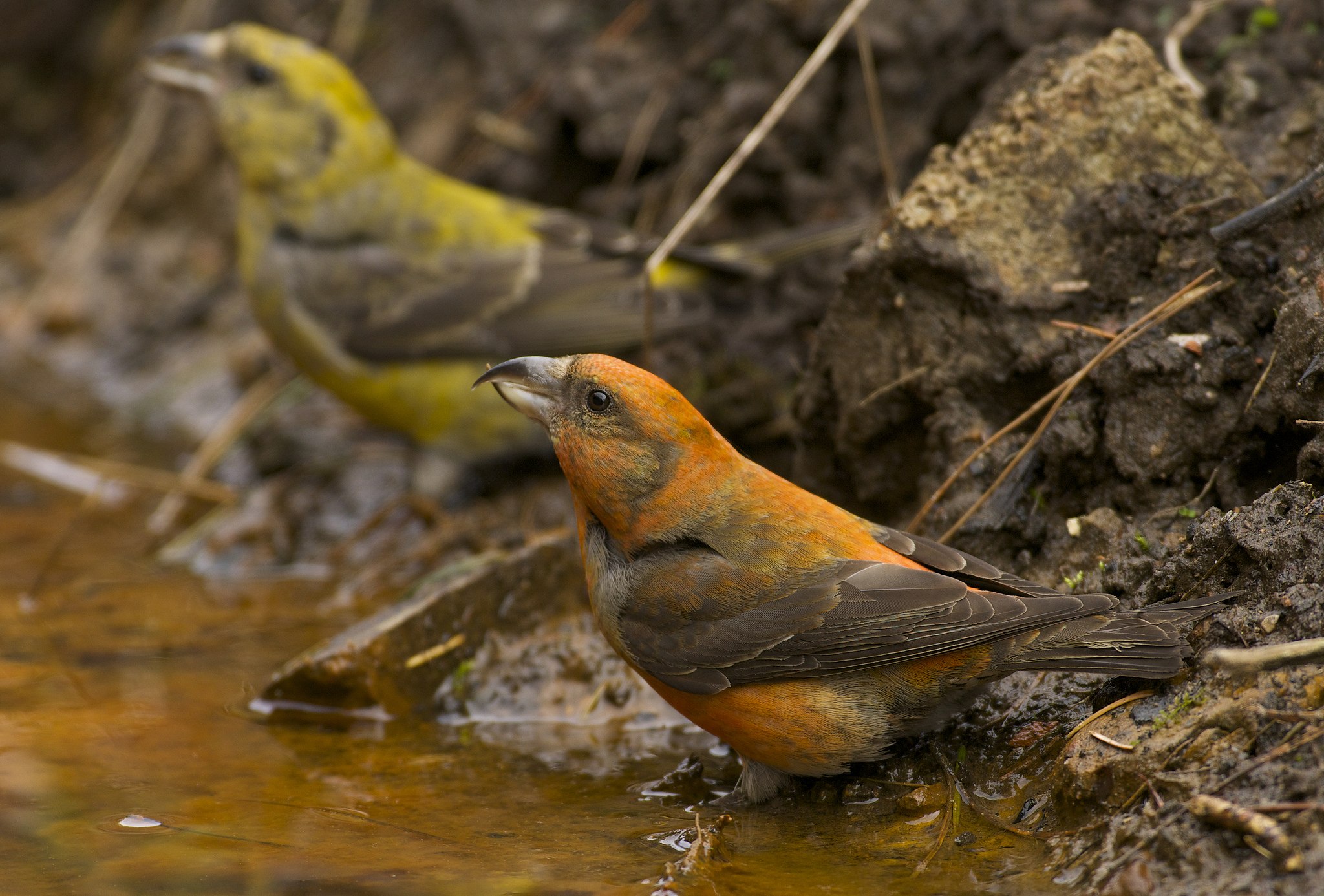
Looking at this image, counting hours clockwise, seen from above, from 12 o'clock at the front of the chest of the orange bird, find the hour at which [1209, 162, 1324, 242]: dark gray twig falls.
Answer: The dark gray twig is roughly at 5 o'clock from the orange bird.

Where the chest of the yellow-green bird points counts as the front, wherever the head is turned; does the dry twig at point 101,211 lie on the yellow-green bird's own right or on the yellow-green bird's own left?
on the yellow-green bird's own right

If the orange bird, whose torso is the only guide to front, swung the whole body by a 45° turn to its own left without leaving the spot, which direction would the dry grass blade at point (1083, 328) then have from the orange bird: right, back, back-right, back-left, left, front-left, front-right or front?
back

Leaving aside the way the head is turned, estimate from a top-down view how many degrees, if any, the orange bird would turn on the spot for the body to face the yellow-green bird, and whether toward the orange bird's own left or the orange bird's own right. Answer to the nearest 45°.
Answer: approximately 45° to the orange bird's own right

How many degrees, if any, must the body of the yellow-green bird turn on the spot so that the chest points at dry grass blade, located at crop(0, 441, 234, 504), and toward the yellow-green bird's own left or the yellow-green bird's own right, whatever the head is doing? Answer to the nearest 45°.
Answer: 0° — it already faces it

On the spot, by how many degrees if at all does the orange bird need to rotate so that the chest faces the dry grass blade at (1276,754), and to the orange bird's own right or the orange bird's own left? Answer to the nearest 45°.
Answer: approximately 135° to the orange bird's own left

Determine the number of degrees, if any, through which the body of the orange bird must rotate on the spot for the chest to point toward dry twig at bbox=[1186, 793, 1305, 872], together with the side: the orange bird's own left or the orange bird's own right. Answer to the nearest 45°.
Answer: approximately 135° to the orange bird's own left

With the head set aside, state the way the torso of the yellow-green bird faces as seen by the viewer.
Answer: to the viewer's left

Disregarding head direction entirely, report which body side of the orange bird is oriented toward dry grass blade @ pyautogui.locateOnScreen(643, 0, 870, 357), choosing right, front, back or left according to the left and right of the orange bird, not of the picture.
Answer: right

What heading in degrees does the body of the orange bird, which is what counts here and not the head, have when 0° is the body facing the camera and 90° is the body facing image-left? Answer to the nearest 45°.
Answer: approximately 90°

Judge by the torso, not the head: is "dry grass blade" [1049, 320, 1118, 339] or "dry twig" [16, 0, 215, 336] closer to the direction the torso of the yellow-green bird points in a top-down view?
the dry twig
